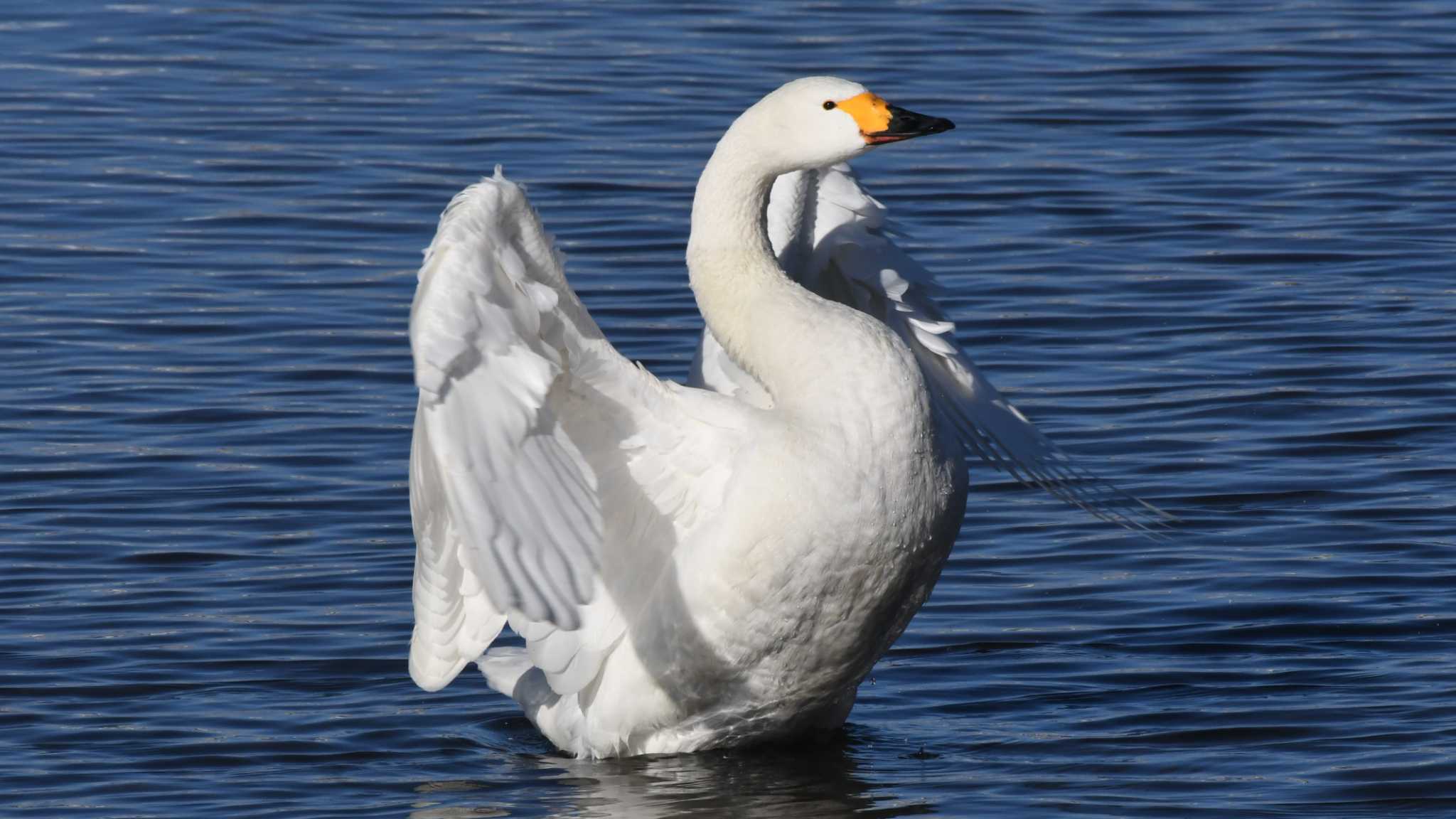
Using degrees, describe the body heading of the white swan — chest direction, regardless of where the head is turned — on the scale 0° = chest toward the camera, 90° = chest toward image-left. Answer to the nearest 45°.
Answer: approximately 315°
